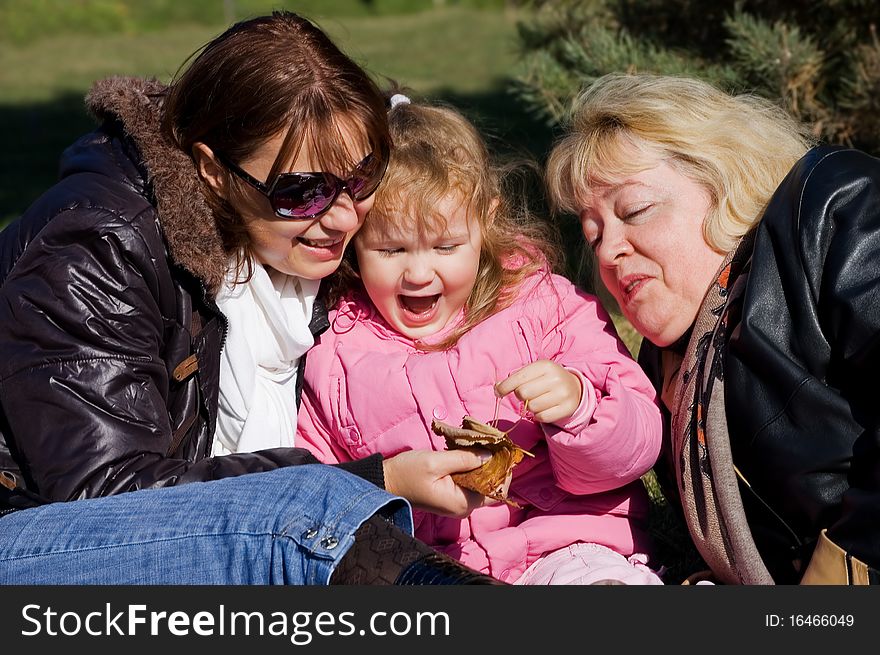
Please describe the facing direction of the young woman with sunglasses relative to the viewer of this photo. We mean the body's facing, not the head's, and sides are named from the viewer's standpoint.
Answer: facing the viewer and to the right of the viewer

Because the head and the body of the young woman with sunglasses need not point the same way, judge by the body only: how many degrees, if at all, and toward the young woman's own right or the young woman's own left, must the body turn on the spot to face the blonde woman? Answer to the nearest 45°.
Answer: approximately 45° to the young woman's own left

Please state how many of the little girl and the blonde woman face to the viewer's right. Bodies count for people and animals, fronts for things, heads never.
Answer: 0

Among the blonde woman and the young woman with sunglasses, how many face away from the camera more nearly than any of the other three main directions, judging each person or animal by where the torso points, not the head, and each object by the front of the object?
0

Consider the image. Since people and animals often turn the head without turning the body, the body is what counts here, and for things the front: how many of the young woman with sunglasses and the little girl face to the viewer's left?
0

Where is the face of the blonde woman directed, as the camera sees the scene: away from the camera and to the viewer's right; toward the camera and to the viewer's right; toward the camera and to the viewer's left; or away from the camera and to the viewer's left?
toward the camera and to the viewer's left

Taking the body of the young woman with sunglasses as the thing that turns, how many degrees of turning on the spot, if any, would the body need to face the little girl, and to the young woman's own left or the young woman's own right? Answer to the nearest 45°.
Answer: approximately 45° to the young woman's own left

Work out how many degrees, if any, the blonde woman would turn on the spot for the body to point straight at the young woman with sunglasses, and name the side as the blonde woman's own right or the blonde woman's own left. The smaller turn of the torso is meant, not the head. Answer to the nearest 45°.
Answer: approximately 45° to the blonde woman's own right
